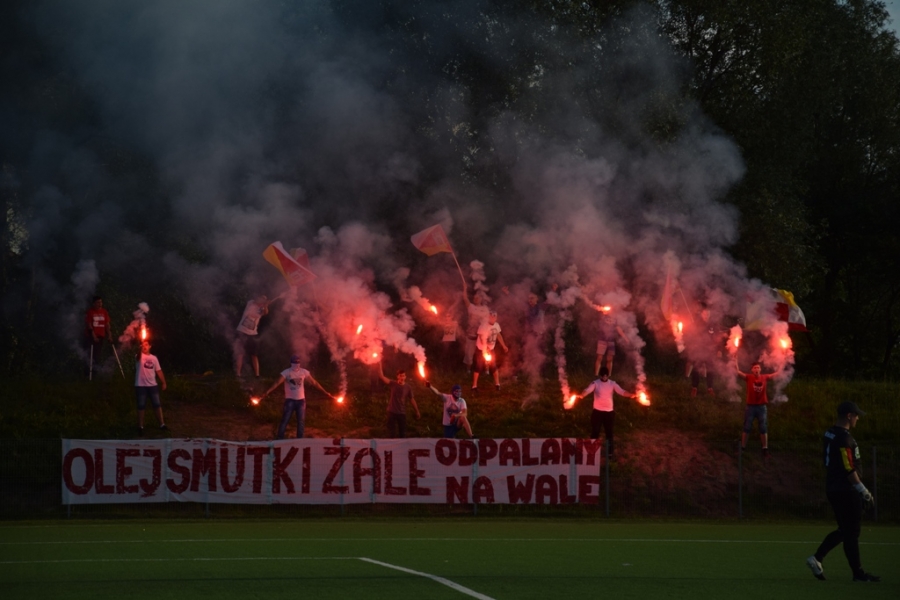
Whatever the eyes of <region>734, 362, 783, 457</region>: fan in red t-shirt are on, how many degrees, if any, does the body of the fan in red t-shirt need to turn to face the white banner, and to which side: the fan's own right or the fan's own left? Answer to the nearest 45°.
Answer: approximately 45° to the fan's own right

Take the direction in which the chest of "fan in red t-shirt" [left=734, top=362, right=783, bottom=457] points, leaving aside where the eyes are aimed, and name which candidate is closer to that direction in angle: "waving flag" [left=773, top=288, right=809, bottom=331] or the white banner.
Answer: the white banner

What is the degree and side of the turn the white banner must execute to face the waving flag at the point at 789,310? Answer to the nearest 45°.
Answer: approximately 135° to its left

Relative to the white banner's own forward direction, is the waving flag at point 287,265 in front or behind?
behind

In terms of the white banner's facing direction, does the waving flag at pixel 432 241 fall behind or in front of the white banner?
behind

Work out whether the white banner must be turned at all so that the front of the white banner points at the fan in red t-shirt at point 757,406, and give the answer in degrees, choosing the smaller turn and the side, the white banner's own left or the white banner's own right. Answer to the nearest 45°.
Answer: approximately 90° to the white banner's own left

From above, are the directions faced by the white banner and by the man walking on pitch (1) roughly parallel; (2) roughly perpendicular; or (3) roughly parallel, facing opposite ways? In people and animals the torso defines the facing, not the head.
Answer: roughly perpendicular

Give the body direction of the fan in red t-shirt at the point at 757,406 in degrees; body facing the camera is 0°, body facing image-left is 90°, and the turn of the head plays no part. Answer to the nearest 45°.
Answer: approximately 0°
